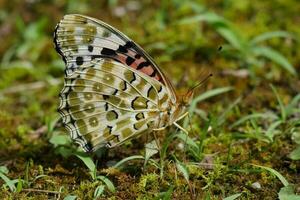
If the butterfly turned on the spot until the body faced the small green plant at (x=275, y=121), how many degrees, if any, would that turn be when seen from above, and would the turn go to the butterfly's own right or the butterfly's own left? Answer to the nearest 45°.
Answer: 0° — it already faces it

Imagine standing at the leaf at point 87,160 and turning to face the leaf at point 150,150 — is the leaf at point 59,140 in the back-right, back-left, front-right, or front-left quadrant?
back-left

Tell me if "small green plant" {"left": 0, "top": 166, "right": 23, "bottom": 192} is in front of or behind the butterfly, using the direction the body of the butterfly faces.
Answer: behind

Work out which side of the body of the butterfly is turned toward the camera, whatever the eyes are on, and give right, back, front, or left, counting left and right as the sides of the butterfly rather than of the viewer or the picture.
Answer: right
